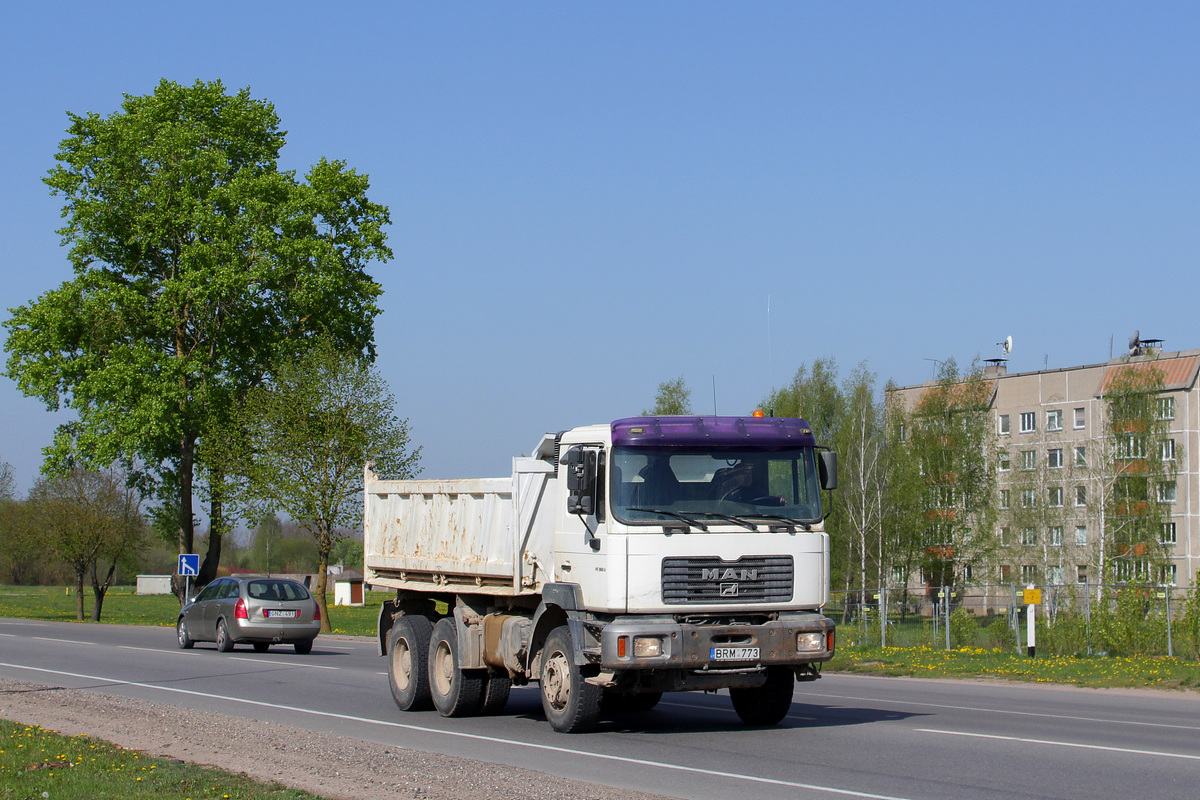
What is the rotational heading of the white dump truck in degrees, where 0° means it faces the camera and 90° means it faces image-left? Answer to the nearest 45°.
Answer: approximately 315°

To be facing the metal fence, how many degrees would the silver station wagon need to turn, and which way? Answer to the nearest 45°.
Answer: approximately 135° to its right

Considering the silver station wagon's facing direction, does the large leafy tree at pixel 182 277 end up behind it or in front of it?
in front

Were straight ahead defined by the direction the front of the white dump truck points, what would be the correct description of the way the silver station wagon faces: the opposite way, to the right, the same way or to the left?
the opposite way

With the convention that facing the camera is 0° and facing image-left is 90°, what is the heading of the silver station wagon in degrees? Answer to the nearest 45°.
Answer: approximately 135°
